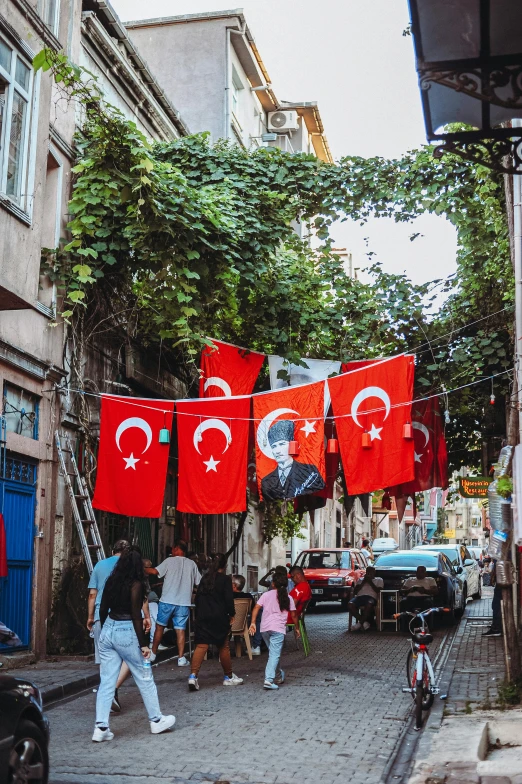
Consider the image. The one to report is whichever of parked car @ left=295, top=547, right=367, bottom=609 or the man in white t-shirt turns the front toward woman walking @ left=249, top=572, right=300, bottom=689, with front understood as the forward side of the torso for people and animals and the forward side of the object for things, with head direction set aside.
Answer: the parked car

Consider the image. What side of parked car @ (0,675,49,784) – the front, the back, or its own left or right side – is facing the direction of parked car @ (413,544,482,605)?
front

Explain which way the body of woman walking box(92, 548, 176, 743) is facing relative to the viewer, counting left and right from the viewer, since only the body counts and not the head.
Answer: facing away from the viewer and to the right of the viewer

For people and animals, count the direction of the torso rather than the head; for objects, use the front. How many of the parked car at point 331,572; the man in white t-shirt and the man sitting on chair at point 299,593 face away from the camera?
1

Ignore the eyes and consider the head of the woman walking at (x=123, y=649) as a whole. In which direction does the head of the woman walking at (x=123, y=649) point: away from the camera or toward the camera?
away from the camera

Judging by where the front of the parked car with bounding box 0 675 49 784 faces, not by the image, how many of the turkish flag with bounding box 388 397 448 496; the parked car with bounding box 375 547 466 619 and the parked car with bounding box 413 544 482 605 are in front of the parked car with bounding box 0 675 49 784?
3

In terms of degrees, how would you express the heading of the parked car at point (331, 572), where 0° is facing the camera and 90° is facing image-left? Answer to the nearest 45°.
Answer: approximately 0°

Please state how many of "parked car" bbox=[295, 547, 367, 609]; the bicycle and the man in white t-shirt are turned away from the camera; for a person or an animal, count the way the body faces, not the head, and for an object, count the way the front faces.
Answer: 2

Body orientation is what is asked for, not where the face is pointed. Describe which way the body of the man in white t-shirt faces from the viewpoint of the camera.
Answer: away from the camera

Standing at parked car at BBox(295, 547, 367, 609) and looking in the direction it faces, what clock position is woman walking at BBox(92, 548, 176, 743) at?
The woman walking is roughly at 12 o'clock from the parked car.

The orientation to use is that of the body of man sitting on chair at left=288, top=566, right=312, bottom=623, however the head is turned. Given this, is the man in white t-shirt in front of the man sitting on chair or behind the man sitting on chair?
in front

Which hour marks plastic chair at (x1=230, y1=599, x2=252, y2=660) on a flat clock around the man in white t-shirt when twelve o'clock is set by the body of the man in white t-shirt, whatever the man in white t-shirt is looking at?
The plastic chair is roughly at 2 o'clock from the man in white t-shirt.

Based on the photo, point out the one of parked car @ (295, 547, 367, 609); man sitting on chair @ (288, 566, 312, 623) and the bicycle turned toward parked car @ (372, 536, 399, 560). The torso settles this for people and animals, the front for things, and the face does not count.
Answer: the bicycle

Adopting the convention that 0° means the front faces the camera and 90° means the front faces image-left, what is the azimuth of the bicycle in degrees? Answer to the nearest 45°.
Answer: approximately 180°
